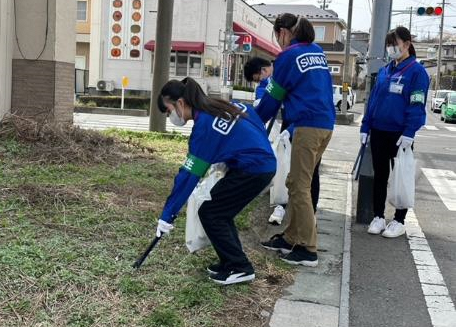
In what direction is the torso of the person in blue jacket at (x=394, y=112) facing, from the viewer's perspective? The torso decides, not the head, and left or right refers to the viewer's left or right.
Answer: facing the viewer and to the left of the viewer

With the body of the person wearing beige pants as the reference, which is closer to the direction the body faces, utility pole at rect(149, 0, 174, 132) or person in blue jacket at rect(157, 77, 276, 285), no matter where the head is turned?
the utility pole

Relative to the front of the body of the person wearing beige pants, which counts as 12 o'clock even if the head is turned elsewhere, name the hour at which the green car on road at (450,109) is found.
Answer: The green car on road is roughly at 2 o'clock from the person wearing beige pants.

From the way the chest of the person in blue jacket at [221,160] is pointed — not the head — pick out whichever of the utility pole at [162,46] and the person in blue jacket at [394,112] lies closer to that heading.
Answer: the utility pole

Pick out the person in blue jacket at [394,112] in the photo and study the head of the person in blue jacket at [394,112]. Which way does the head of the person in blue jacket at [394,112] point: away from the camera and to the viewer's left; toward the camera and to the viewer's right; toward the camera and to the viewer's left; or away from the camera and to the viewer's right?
toward the camera and to the viewer's left

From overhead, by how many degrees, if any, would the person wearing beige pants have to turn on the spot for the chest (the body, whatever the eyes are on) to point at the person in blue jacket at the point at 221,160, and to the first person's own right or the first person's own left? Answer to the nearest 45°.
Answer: approximately 90° to the first person's own left

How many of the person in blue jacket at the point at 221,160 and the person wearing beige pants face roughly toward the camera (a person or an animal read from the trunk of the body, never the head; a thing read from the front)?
0

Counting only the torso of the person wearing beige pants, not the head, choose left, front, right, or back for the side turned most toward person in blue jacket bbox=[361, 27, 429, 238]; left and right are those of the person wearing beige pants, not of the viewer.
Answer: right

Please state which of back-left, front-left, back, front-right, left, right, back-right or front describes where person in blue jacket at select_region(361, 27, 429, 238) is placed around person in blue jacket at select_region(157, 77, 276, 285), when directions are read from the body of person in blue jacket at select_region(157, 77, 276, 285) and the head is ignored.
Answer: back-right

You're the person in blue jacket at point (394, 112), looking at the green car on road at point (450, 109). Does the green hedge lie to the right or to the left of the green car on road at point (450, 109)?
left

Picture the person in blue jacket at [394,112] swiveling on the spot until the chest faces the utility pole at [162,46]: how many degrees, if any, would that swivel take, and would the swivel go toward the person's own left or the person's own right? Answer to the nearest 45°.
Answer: approximately 90° to the person's own right

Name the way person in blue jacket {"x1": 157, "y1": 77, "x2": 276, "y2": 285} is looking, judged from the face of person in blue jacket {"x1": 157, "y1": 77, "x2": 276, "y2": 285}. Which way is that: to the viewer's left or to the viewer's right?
to the viewer's left

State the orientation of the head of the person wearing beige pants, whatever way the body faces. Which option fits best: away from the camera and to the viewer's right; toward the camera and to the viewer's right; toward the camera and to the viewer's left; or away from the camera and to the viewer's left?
away from the camera and to the viewer's left

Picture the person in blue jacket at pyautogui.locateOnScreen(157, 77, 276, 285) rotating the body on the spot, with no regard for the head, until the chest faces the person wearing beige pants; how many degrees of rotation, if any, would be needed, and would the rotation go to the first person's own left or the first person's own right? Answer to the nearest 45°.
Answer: approximately 135° to the first person's own right

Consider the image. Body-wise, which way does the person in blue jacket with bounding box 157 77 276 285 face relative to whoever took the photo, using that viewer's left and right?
facing to the left of the viewer
